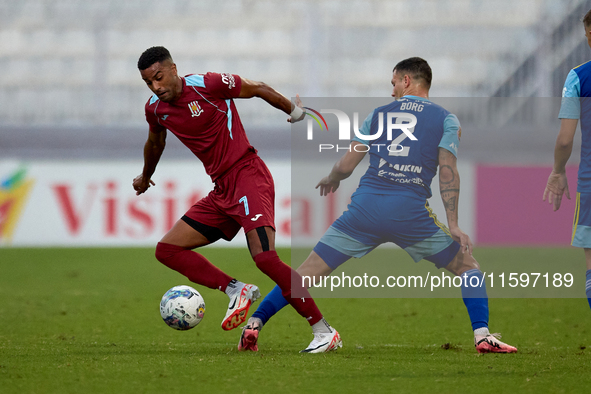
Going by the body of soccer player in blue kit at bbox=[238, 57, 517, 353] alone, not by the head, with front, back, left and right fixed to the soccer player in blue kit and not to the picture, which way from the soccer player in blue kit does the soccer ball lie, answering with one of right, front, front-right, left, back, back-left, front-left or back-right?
left

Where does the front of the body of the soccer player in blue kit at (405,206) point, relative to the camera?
away from the camera

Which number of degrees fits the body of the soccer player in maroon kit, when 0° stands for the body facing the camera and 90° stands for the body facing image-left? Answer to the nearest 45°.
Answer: approximately 45°

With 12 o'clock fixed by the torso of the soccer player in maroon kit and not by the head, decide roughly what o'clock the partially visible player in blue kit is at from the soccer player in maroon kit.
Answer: The partially visible player in blue kit is roughly at 8 o'clock from the soccer player in maroon kit.

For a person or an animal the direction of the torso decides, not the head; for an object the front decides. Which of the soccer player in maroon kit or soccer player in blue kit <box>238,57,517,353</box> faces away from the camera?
the soccer player in blue kit

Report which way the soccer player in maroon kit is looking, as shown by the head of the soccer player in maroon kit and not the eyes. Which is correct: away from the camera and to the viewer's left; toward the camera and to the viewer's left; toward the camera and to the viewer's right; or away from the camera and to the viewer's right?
toward the camera and to the viewer's left

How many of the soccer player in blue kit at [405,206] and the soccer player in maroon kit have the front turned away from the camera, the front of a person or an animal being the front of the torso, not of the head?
1

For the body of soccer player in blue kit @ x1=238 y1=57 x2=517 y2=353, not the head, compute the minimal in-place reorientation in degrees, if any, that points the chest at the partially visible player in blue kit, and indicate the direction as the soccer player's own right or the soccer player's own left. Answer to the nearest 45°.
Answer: approximately 90° to the soccer player's own right
